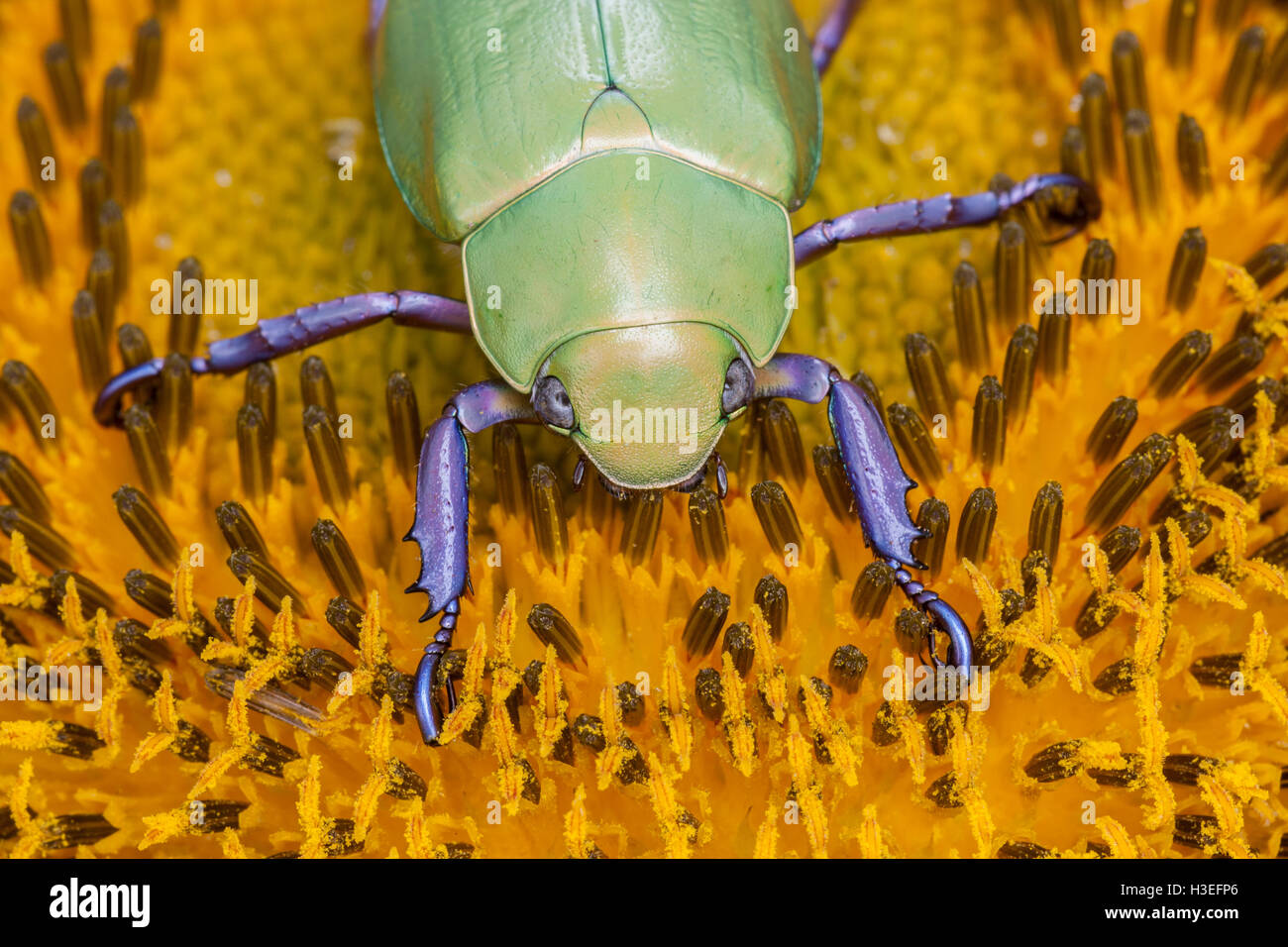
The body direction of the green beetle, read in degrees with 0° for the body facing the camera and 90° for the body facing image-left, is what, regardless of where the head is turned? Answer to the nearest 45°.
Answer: approximately 0°
